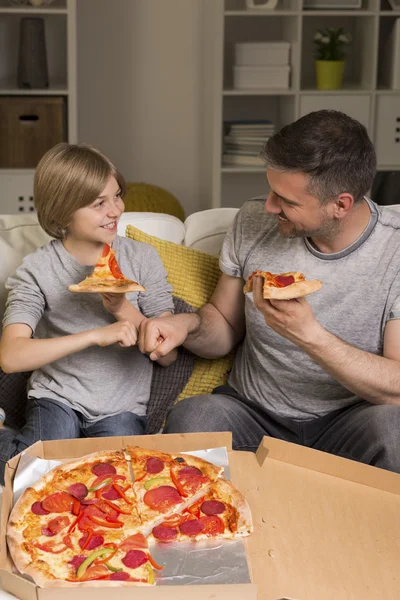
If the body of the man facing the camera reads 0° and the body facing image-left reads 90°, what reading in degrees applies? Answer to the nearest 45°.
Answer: approximately 45°

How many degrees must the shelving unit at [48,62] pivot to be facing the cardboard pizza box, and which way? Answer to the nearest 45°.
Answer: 0° — it already faces it

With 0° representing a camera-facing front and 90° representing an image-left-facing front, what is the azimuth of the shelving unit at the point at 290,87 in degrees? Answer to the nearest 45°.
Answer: approximately 0°

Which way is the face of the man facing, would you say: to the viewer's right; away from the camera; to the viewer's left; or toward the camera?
to the viewer's left

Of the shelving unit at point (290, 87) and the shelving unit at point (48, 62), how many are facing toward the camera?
2

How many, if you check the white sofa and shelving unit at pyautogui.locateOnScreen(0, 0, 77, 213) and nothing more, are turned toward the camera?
2

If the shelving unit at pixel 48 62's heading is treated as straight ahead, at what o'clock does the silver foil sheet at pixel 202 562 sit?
The silver foil sheet is roughly at 12 o'clock from the shelving unit.

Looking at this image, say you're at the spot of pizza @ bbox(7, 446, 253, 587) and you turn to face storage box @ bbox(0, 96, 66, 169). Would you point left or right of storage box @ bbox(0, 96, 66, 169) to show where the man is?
right

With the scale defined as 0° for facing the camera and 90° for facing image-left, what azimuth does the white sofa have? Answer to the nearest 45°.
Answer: approximately 0°
